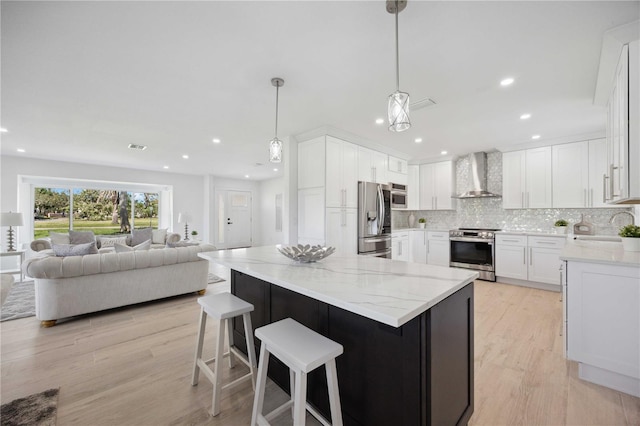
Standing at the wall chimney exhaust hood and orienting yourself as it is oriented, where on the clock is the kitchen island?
The kitchen island is roughly at 12 o'clock from the wall chimney exhaust hood.

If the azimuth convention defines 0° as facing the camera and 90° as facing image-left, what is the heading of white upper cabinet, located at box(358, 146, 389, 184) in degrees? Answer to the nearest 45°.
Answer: approximately 315°

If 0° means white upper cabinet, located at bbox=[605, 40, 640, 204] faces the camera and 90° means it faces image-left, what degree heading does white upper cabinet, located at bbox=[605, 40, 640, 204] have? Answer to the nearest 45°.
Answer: approximately 90°

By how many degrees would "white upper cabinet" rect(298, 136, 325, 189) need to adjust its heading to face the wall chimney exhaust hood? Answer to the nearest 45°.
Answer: approximately 135° to its left

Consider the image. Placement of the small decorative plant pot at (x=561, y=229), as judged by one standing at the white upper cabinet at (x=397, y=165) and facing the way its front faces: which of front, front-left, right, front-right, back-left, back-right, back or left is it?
front-left

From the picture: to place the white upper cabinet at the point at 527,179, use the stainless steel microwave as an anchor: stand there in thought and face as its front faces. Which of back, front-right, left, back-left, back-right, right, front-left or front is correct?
front-left

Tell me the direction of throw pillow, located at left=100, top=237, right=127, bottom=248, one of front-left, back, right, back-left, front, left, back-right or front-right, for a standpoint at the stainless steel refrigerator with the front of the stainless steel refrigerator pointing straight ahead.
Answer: back-right

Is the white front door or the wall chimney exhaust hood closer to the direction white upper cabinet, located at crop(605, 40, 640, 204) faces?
the white front door

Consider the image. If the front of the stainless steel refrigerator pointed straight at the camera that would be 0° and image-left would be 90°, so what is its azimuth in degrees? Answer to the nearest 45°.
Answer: approximately 315°
